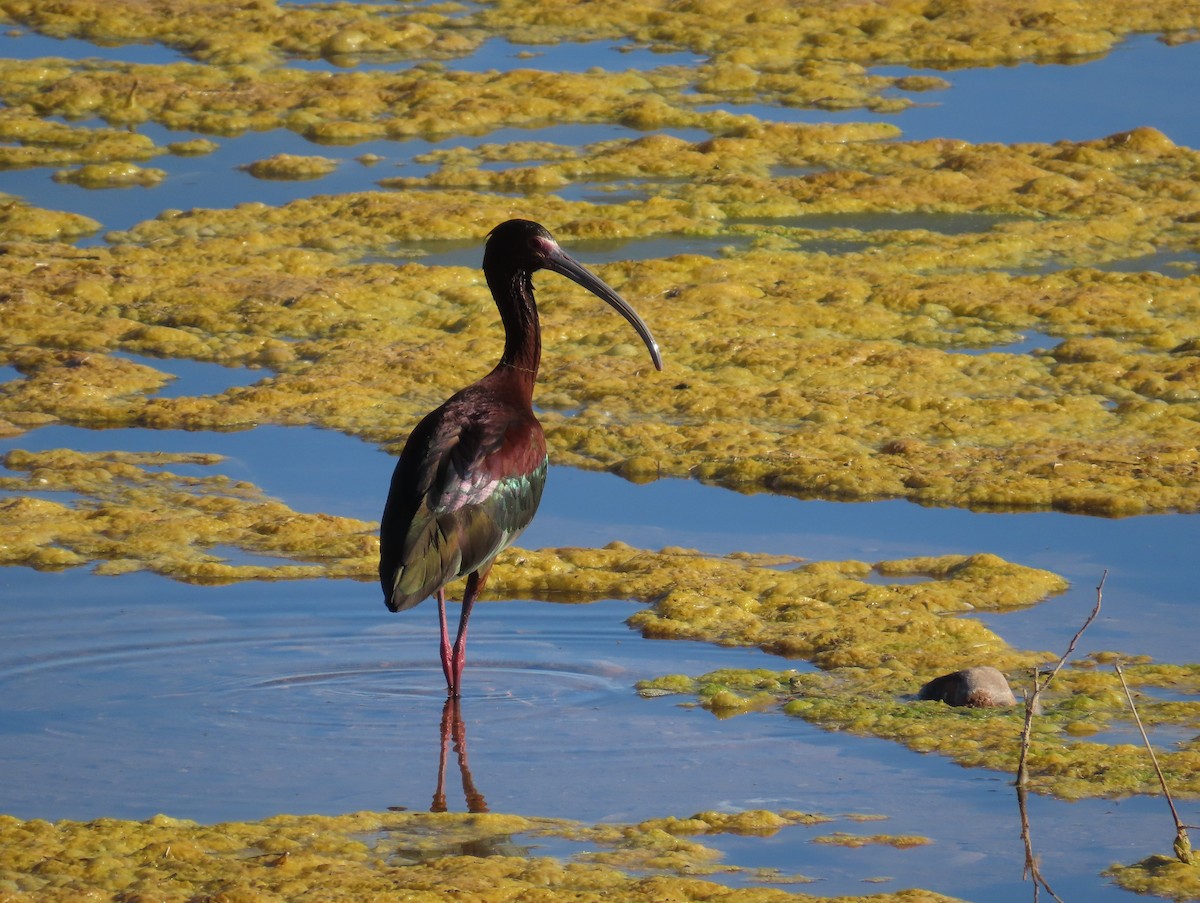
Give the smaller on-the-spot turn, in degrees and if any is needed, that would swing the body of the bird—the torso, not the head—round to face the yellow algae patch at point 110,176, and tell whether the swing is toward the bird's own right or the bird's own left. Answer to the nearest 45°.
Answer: approximately 45° to the bird's own left

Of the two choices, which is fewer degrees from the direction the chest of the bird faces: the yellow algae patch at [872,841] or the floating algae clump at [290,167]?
the floating algae clump

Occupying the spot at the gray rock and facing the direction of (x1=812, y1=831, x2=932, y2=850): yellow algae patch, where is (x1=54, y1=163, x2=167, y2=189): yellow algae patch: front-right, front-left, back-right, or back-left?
back-right

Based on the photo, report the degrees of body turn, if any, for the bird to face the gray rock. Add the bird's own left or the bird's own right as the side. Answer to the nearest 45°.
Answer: approximately 45° to the bird's own right

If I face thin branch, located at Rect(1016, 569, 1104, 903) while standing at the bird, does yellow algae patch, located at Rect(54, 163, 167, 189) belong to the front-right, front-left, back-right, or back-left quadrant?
back-left

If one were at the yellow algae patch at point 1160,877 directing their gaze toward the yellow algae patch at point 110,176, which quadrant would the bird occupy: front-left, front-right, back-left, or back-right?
front-left

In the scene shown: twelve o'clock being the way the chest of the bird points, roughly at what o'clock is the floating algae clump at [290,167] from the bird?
The floating algae clump is roughly at 10 o'clock from the bird.

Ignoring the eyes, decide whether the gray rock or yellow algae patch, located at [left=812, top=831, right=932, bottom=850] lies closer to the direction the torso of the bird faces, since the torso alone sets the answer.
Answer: the gray rock

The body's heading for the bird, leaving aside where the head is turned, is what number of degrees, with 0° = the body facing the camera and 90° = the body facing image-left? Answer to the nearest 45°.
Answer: approximately 225°

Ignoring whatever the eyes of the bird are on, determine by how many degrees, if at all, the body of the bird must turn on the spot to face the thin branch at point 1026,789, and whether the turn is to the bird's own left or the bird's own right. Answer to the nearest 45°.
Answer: approximately 90° to the bird's own right

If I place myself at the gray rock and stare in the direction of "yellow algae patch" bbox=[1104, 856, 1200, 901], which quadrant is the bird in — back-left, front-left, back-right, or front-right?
back-right

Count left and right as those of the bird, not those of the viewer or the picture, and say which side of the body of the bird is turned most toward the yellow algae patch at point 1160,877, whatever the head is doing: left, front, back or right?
right
